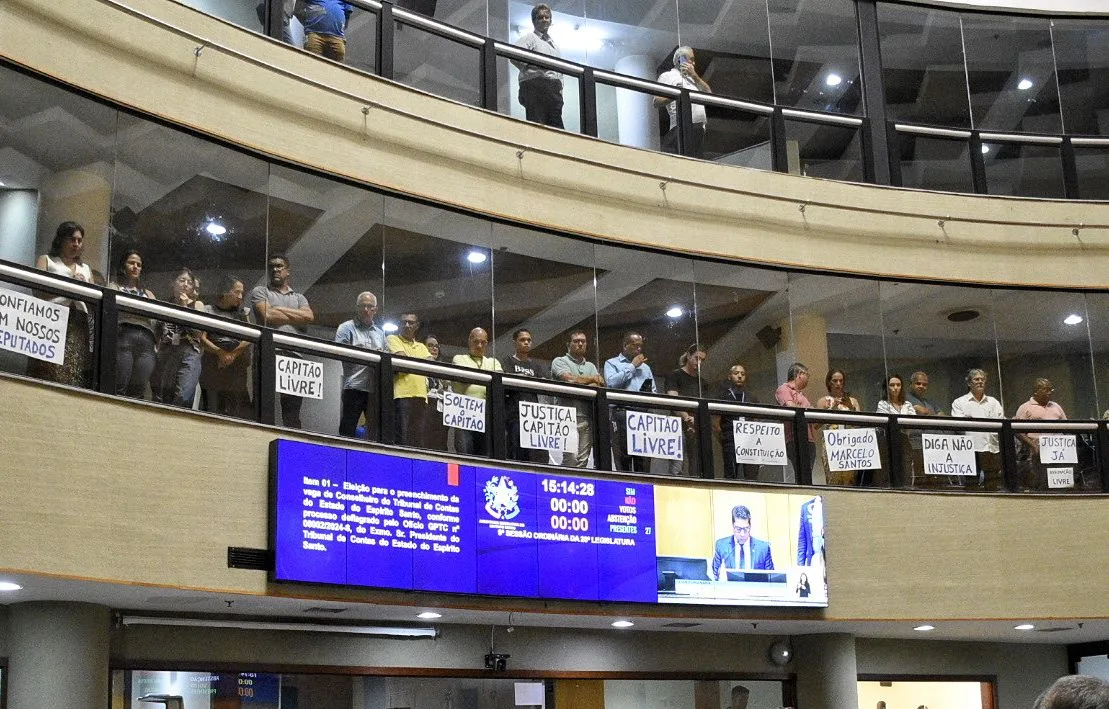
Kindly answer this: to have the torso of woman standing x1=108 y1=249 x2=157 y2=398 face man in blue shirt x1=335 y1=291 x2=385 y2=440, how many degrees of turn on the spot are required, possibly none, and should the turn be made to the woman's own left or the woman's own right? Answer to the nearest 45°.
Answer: approximately 90° to the woman's own left

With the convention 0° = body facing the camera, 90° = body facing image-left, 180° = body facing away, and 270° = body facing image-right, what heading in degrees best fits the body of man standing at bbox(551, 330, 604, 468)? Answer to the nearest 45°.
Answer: approximately 0°

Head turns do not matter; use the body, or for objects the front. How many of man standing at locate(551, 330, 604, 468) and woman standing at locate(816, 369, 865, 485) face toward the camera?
2

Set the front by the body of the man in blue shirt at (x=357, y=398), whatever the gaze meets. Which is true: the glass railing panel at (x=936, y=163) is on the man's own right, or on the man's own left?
on the man's own left
